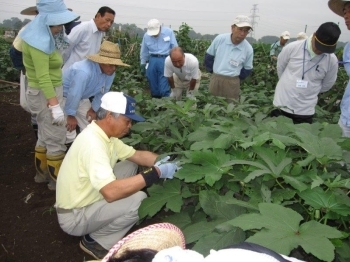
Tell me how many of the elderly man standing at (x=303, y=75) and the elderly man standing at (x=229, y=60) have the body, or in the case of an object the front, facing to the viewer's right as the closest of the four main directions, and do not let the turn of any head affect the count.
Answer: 0

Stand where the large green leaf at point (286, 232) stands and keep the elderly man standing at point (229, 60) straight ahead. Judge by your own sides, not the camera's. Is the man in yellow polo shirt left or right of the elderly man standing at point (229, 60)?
left

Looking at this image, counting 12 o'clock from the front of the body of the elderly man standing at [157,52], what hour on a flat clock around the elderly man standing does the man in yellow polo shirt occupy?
The man in yellow polo shirt is roughly at 12 o'clock from the elderly man standing.

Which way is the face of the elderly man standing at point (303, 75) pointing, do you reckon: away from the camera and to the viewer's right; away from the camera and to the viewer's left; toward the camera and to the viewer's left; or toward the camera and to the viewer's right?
toward the camera and to the viewer's left

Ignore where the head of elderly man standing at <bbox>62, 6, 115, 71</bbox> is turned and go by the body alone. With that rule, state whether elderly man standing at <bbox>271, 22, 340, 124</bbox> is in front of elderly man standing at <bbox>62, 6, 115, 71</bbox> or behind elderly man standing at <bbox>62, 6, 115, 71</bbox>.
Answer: in front

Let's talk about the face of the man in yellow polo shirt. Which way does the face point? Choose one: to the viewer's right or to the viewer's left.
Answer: to the viewer's right

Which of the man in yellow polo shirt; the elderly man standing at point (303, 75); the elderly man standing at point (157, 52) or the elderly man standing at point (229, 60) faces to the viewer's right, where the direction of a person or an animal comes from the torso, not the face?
the man in yellow polo shirt

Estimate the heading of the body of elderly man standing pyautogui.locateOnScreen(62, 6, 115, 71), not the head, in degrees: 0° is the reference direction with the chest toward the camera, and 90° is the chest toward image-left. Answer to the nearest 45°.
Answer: approximately 315°

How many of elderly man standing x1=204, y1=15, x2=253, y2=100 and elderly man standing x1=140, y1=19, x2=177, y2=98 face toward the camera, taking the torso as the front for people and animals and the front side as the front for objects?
2

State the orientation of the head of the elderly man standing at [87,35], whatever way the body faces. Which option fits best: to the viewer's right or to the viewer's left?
to the viewer's right

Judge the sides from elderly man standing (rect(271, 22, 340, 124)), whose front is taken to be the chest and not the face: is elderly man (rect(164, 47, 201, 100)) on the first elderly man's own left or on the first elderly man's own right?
on the first elderly man's own right

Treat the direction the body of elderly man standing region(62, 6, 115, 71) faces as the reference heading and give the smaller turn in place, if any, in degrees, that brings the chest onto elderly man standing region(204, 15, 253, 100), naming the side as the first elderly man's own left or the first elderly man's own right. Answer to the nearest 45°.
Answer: approximately 45° to the first elderly man's own left

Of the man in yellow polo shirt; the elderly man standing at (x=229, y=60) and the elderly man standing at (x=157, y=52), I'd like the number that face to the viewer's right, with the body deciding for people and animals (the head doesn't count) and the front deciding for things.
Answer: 1

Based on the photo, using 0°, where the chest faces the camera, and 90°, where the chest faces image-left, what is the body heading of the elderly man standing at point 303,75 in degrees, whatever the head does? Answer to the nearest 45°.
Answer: approximately 0°

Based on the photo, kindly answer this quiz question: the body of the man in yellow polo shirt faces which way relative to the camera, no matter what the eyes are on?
to the viewer's right
